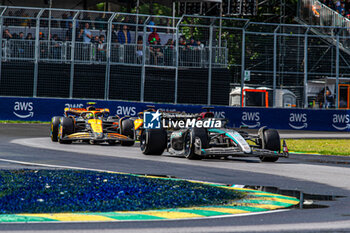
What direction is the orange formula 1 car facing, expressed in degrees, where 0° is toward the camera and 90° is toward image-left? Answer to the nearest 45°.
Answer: approximately 0°

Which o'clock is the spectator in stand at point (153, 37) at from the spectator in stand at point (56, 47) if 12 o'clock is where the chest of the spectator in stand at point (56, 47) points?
the spectator in stand at point (153, 37) is roughly at 9 o'clock from the spectator in stand at point (56, 47).

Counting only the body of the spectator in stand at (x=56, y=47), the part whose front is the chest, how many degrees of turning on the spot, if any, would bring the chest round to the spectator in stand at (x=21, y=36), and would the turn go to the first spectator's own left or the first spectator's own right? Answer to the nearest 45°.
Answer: approximately 90° to the first spectator's own right

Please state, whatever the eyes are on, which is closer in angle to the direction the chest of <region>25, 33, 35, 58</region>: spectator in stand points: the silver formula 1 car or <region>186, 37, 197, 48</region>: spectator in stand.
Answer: the silver formula 1 car

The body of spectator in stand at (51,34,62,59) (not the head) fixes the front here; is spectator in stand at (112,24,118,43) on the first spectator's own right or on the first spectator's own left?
on the first spectator's own left

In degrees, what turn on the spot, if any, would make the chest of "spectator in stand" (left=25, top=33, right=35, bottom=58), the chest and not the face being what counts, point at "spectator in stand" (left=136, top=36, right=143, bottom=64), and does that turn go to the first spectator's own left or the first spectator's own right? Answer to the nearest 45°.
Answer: approximately 90° to the first spectator's own left

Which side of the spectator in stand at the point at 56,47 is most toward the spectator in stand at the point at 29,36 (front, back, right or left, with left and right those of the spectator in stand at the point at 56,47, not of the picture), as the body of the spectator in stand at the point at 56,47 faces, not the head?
right

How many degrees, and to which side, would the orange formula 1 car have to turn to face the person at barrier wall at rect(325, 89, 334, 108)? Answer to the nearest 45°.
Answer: approximately 135° to its left

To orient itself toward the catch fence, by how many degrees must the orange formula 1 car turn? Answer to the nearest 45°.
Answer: approximately 180°

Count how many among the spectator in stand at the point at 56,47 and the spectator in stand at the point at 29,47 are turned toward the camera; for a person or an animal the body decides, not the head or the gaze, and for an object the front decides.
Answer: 2
